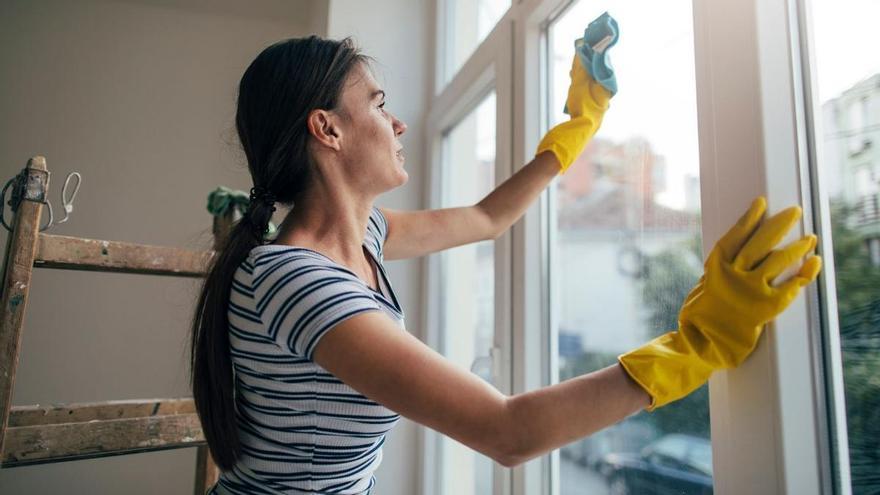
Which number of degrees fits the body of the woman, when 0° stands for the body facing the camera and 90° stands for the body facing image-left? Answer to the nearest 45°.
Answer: approximately 270°

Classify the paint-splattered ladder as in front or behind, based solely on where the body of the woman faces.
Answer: behind

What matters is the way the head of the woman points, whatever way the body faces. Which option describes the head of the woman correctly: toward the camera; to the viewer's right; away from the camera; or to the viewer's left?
to the viewer's right
